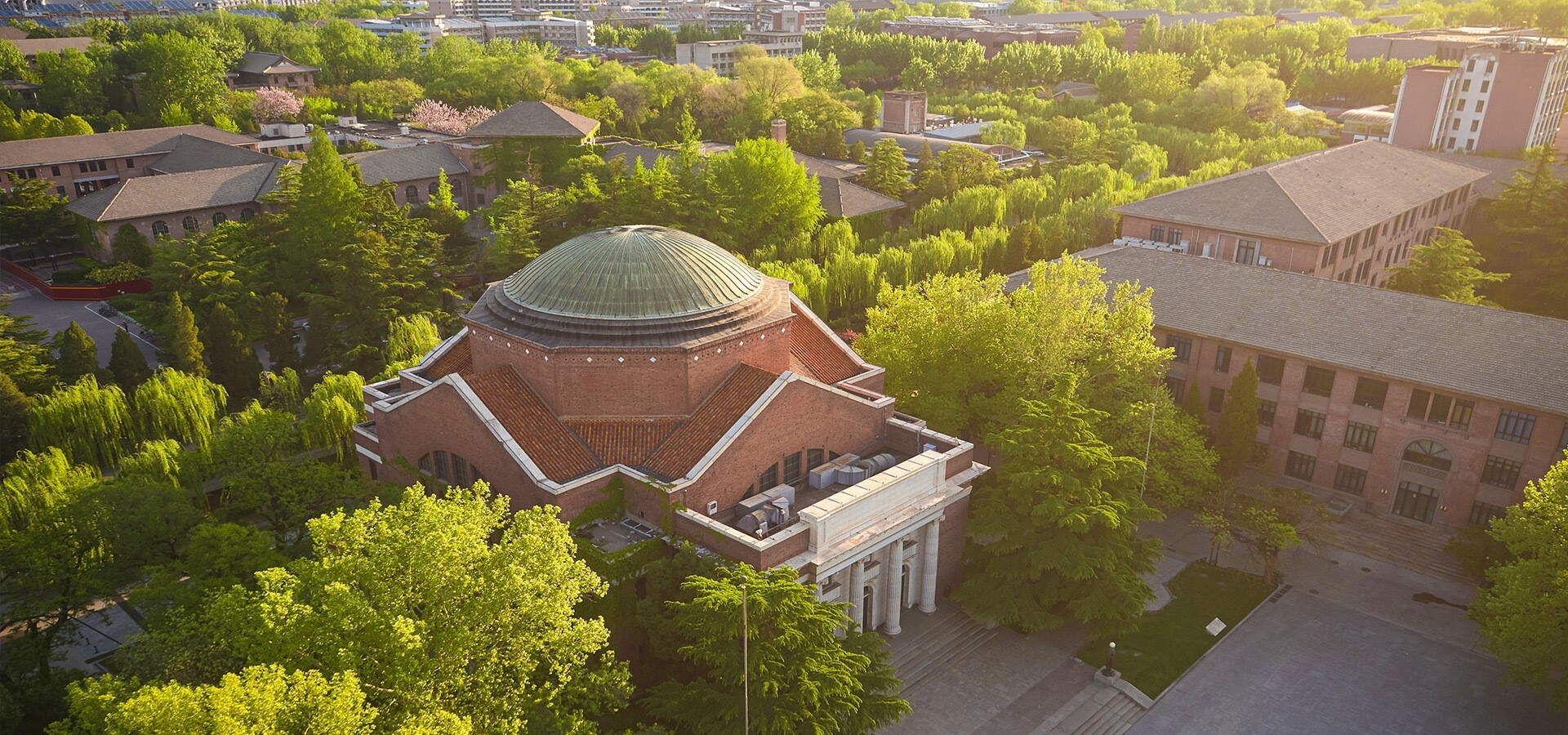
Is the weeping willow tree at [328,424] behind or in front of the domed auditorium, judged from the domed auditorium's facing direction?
behind

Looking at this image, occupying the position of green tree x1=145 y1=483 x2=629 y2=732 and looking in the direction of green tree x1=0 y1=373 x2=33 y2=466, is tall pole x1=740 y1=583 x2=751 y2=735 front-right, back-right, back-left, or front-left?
back-right

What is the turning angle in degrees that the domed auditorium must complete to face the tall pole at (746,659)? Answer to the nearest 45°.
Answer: approximately 45° to its right

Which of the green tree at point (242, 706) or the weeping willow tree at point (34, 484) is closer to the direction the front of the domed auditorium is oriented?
the green tree

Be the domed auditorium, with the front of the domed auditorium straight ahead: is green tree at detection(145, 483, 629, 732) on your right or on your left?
on your right

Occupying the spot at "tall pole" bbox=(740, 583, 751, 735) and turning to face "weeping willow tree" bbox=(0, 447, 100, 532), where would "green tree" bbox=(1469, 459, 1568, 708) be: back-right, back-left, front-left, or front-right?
back-right

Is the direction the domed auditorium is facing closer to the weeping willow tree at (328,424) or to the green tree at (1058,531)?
the green tree

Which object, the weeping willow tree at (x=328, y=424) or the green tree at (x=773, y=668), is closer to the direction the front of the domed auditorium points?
the green tree

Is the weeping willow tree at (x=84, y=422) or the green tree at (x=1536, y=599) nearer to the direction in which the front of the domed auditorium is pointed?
the green tree

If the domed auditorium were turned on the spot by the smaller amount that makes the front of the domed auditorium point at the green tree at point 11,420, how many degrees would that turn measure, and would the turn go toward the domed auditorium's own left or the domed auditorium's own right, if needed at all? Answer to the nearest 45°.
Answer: approximately 135° to the domed auditorium's own right

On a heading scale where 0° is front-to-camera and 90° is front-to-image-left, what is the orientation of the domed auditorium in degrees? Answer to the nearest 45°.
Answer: approximately 315°

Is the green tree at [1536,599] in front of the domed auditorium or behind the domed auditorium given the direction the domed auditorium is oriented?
in front

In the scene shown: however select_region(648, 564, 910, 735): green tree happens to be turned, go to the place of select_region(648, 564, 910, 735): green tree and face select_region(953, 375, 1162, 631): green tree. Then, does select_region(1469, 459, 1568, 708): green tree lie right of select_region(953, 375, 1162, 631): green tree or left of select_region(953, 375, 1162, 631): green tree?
right

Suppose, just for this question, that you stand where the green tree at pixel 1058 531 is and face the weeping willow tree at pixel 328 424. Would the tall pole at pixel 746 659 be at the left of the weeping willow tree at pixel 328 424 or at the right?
left

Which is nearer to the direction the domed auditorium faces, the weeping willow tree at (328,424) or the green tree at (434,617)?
the green tree

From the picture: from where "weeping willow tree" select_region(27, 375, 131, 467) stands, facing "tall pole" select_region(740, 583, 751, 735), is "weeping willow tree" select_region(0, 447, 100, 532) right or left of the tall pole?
right

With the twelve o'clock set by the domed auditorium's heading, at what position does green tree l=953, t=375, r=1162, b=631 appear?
The green tree is roughly at 11 o'clock from the domed auditorium.

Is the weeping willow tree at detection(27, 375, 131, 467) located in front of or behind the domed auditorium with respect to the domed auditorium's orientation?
behind

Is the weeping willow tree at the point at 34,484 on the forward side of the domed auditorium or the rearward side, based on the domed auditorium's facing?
on the rearward side
